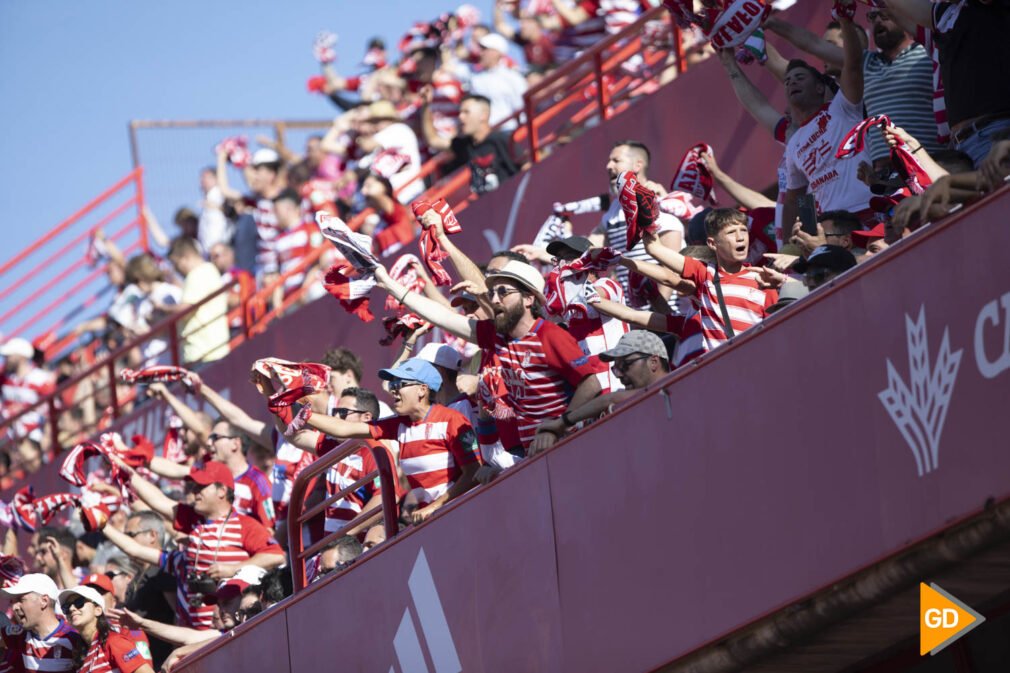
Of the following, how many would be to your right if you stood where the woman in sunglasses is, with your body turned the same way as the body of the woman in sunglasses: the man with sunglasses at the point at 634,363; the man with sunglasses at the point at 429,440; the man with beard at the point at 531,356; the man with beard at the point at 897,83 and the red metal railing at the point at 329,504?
0

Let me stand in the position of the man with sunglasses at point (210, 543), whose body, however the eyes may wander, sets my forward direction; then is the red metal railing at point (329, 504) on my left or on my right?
on my left

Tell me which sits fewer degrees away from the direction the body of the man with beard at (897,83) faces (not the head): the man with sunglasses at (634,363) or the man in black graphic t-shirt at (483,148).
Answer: the man with sunglasses

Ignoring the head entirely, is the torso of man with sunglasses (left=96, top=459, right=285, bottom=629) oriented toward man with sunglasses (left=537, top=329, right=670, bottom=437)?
no

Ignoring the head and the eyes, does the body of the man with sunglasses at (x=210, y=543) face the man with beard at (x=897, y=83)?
no

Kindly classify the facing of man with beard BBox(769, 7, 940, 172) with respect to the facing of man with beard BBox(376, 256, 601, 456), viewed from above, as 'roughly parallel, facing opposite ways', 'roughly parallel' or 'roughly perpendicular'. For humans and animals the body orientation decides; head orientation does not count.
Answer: roughly parallel

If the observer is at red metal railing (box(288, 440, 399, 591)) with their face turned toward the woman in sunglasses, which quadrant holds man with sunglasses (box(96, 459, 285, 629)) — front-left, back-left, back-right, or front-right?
front-right

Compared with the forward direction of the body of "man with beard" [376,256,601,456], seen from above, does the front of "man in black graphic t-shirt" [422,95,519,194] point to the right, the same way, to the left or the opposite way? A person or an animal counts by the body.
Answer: the same way

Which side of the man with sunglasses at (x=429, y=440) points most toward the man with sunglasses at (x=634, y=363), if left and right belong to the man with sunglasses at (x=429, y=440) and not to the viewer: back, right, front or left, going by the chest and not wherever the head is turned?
left

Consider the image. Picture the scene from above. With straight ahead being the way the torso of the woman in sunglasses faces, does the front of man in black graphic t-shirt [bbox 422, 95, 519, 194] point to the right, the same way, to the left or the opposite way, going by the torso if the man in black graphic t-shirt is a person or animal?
the same way

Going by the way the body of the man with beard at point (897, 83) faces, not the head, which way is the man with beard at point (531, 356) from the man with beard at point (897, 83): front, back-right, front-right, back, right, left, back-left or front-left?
front-right

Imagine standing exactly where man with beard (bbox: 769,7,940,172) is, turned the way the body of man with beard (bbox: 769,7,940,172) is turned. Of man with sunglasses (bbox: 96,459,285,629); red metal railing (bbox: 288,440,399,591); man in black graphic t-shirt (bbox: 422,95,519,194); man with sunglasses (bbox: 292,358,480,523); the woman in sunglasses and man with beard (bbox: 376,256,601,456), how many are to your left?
0

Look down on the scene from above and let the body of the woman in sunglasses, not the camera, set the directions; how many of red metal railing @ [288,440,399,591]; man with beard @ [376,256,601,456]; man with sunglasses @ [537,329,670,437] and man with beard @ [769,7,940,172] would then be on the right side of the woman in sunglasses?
0

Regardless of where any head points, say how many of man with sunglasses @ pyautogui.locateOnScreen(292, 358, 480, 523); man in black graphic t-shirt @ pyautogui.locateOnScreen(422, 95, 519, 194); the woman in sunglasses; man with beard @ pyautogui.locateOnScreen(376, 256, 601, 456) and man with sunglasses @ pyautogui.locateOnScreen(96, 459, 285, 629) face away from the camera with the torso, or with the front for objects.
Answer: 0

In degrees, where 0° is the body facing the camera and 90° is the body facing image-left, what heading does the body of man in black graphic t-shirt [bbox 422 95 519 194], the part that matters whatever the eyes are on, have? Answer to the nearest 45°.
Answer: approximately 45°
